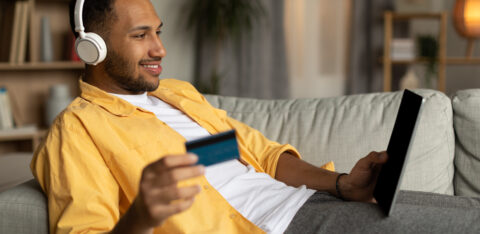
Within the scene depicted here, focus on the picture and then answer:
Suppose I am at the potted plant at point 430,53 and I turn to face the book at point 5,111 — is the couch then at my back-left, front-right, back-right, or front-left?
front-left

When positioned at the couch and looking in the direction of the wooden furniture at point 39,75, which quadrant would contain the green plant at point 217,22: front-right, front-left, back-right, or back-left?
front-right

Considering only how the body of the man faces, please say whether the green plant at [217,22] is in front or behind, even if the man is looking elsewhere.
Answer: behind

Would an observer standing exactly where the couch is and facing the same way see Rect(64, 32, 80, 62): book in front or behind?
behind

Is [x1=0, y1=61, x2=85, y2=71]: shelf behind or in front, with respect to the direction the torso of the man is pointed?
behind

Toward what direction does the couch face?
toward the camera

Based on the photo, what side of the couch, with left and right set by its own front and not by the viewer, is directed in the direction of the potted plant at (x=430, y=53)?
back

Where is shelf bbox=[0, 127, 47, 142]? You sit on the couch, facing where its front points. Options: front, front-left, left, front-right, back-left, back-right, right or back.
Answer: back-right

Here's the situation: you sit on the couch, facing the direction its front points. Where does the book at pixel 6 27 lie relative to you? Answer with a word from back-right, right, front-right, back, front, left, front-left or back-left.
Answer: back-right

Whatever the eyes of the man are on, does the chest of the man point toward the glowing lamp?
no

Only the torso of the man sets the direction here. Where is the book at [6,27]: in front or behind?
behind

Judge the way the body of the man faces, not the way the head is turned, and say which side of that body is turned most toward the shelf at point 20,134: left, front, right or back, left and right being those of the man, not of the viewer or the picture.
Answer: back

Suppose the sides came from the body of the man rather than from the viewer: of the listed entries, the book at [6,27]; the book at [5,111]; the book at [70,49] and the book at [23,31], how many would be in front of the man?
0

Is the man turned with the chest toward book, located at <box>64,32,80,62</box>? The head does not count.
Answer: no

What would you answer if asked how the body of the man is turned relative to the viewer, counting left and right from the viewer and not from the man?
facing the viewer and to the right of the viewer

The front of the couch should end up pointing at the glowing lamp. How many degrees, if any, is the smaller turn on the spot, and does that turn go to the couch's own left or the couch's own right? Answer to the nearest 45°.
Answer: approximately 135° to the couch's own left

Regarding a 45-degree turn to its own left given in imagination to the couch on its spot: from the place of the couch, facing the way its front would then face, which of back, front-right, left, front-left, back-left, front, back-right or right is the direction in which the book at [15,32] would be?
back
